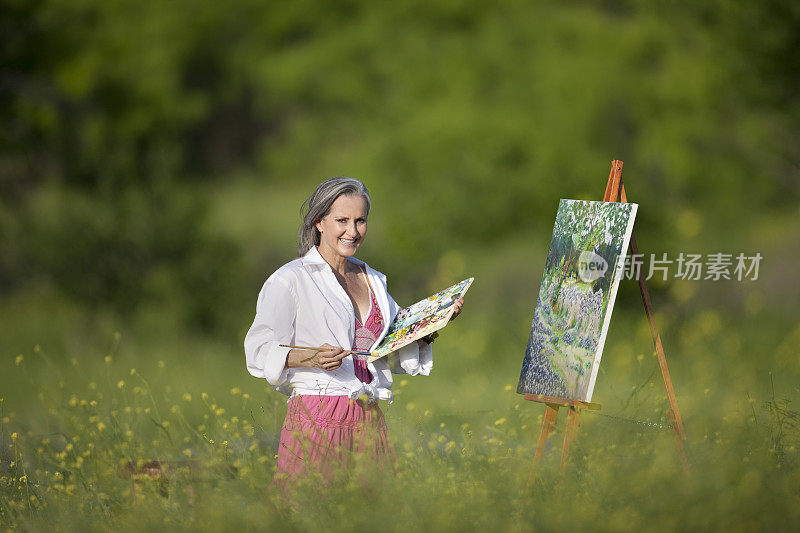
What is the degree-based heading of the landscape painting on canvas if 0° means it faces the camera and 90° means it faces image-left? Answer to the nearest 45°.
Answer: approximately 45°

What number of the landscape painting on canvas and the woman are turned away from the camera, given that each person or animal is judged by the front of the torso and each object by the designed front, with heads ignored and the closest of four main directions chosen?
0

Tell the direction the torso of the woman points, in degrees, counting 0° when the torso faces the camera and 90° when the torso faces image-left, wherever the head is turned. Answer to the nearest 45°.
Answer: approximately 315°

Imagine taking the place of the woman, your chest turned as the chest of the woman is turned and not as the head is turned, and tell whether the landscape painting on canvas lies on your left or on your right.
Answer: on your left

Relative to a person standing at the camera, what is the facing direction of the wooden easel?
facing the viewer and to the left of the viewer

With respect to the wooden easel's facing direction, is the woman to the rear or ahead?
ahead

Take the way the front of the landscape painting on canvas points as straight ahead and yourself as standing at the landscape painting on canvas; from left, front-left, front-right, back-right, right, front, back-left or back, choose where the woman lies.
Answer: front

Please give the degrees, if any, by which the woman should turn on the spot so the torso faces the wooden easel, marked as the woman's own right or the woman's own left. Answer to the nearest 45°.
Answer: approximately 90° to the woman's own left
